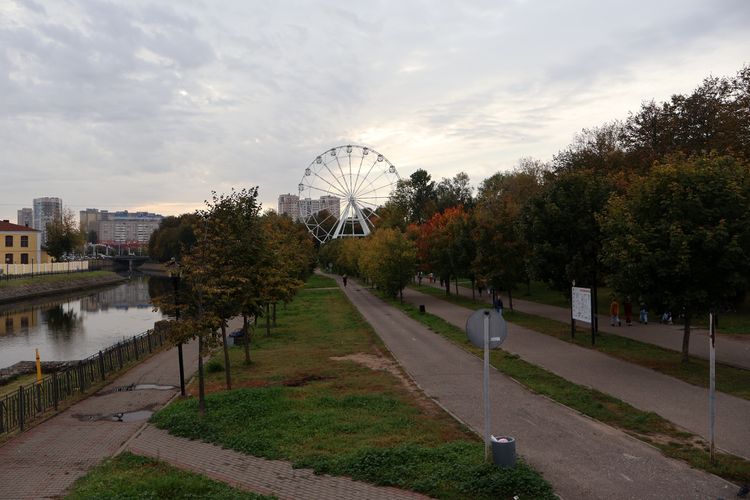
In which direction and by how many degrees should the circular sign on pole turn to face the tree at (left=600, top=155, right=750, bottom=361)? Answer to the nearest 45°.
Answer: approximately 45° to its right

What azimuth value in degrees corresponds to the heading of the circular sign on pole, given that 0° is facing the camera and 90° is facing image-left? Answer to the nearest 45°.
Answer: approximately 180°

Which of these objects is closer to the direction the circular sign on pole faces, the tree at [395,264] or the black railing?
the tree

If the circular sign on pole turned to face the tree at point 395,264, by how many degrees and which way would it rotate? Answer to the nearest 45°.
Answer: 0° — it already faces it

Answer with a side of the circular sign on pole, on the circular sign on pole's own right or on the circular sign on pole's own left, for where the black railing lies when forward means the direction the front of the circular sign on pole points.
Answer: on the circular sign on pole's own left

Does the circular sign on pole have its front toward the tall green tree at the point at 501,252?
yes
